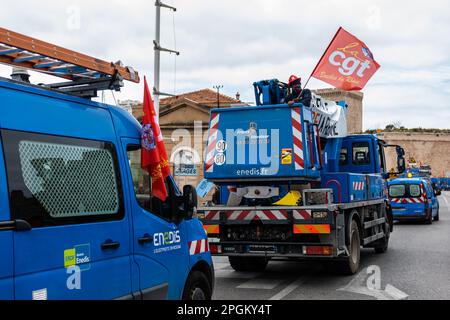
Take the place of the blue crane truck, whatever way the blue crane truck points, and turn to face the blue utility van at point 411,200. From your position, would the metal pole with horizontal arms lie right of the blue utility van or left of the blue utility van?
left

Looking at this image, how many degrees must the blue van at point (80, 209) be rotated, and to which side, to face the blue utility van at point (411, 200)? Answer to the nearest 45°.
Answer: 0° — it already faces it

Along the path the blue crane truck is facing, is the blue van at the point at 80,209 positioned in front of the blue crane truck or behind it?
behind

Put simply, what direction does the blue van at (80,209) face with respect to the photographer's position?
facing away from the viewer and to the right of the viewer

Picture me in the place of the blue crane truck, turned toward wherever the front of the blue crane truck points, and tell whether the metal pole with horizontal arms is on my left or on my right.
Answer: on my left

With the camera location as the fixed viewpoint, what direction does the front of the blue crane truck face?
facing away from the viewer and to the right of the viewer
